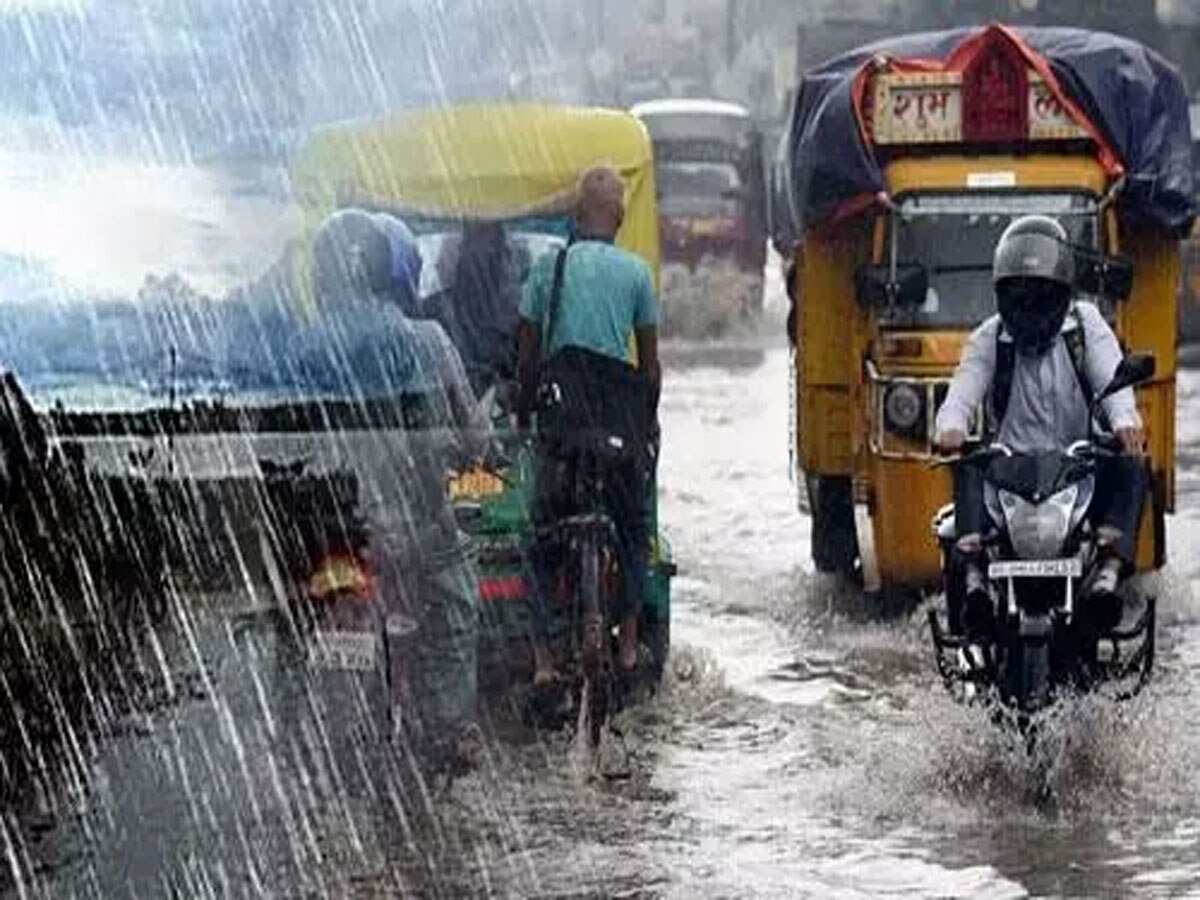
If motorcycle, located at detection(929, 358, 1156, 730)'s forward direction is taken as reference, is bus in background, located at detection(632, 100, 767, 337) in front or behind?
behind

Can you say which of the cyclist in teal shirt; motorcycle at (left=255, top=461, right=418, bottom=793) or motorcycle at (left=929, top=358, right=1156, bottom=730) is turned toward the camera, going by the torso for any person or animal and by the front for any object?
motorcycle at (left=929, top=358, right=1156, bottom=730)

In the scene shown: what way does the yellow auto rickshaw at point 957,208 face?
toward the camera

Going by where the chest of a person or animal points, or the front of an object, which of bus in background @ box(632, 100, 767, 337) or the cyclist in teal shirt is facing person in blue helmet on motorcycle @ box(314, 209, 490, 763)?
the bus in background

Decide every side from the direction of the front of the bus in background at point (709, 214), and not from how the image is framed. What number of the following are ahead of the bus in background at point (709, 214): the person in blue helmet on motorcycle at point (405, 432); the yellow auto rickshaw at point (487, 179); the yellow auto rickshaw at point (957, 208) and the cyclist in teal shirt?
4

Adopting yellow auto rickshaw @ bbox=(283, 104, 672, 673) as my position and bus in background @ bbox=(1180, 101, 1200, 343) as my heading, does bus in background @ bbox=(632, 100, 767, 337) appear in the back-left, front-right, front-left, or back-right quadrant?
front-left

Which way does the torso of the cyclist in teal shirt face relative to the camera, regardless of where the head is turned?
away from the camera

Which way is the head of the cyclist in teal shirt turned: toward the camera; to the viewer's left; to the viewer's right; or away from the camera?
away from the camera

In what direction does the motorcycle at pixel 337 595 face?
away from the camera

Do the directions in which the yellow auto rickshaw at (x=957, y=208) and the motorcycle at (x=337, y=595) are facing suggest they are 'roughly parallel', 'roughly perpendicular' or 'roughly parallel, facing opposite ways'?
roughly parallel, facing opposite ways

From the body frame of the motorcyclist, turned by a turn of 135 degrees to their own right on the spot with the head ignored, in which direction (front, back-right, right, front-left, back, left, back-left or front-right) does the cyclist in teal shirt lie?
front-left

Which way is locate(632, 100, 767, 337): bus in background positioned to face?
toward the camera

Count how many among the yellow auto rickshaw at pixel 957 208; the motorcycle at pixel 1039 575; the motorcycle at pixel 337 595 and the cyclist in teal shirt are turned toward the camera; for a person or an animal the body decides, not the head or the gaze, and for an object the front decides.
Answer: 2

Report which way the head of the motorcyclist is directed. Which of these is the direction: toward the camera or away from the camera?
toward the camera

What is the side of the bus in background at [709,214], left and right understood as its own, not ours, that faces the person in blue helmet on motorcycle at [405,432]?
front

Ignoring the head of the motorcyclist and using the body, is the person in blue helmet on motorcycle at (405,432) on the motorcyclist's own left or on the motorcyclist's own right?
on the motorcyclist's own right
